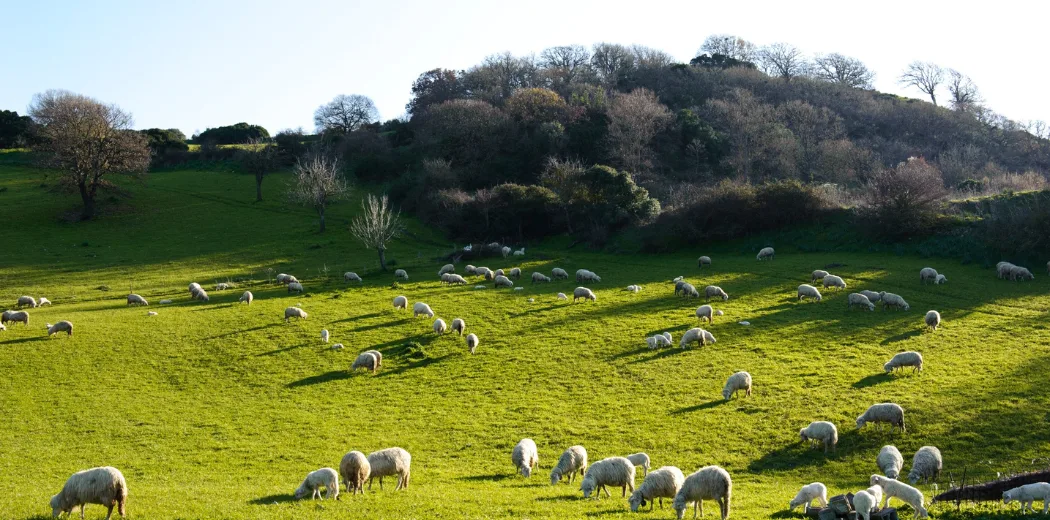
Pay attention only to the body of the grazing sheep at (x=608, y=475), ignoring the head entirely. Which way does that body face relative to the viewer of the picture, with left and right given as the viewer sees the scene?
facing to the left of the viewer

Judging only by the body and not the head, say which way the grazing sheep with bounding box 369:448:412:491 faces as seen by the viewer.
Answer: to the viewer's left

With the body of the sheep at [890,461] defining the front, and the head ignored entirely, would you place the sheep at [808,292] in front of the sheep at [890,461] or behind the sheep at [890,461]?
behind

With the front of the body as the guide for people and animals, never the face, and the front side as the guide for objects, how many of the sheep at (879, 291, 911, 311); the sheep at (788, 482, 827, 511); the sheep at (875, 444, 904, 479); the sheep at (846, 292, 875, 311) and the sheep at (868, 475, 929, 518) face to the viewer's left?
2

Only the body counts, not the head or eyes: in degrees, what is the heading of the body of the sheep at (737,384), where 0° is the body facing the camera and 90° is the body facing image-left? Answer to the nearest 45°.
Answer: approximately 45°

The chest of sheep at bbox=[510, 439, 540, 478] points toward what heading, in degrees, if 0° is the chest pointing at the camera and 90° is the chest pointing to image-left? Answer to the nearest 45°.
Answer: approximately 0°

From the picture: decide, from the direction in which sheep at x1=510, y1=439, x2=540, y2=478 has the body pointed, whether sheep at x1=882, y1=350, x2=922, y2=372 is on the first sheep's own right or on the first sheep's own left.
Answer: on the first sheep's own left

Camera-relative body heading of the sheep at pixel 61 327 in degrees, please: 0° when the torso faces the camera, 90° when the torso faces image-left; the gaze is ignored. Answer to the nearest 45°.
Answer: approximately 90°

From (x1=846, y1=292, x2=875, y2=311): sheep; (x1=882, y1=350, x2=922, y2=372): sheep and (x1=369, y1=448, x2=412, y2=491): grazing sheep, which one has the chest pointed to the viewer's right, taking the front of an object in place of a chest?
(x1=846, y1=292, x2=875, y2=311): sheep

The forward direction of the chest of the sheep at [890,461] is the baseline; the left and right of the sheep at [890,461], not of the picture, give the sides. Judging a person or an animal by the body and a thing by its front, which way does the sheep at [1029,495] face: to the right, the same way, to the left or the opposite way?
to the right

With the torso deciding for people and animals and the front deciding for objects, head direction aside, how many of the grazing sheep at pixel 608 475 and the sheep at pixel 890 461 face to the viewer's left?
1

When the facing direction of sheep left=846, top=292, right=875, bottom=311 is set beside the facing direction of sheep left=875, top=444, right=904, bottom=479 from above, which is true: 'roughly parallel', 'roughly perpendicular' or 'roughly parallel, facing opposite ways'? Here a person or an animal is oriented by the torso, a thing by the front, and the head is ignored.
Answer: roughly perpendicular
